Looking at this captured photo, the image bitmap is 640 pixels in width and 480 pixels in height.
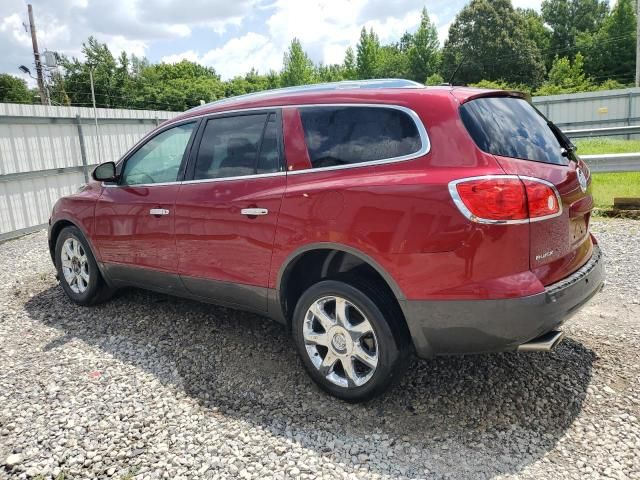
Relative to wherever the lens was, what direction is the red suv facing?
facing away from the viewer and to the left of the viewer

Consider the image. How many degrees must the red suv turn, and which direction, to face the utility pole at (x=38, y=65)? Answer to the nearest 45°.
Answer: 0° — it already faces it

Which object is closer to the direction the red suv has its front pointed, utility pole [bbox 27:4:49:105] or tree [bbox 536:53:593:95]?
the utility pole

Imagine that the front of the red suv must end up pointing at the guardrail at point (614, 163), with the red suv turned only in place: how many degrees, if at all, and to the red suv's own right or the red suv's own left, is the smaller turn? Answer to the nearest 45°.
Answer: approximately 90° to the red suv's own right

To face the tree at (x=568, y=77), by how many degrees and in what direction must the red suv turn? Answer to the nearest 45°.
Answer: approximately 90° to its right
